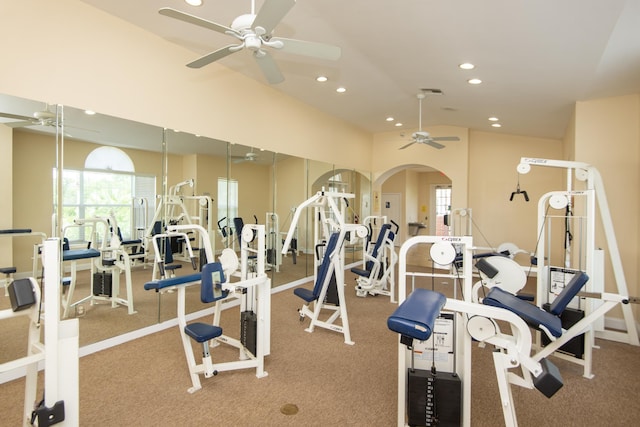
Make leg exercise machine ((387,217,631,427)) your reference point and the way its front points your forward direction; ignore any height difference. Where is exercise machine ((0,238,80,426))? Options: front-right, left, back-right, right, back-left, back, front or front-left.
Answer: front-left

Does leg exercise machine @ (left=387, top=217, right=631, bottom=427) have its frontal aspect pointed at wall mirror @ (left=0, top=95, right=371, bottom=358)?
yes

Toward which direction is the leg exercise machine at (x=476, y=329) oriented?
to the viewer's left

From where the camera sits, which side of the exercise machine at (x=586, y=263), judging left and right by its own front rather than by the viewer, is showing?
left

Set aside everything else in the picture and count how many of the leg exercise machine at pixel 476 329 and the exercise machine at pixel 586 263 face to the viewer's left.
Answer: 2

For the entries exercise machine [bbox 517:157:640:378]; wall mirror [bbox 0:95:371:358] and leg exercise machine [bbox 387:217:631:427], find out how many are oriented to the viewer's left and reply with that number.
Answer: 2

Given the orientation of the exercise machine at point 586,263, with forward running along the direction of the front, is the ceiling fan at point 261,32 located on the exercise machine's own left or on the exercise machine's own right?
on the exercise machine's own left

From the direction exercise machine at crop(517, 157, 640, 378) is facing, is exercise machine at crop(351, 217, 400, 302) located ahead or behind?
ahead

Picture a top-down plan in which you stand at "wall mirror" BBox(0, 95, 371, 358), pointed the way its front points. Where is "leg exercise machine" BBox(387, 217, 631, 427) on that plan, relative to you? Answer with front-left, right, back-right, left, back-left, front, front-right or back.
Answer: front

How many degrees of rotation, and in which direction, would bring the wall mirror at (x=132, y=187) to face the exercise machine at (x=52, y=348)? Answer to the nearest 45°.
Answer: approximately 45° to its right

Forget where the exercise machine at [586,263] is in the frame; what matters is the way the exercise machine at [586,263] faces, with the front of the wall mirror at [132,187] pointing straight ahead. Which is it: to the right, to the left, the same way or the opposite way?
the opposite way

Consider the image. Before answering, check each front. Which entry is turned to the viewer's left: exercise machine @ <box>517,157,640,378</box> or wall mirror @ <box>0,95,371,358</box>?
the exercise machine

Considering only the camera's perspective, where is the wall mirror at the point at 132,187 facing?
facing the viewer and to the right of the viewer
